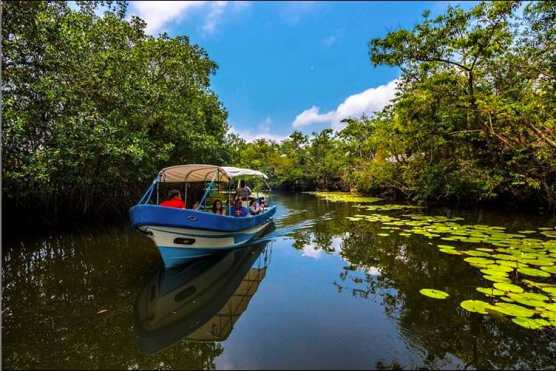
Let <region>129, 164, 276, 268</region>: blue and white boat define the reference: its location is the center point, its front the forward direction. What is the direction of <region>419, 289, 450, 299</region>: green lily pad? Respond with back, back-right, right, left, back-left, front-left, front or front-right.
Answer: left

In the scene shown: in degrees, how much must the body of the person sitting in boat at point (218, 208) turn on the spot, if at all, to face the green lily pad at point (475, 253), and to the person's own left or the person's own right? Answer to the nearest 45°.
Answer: approximately 90° to the person's own left

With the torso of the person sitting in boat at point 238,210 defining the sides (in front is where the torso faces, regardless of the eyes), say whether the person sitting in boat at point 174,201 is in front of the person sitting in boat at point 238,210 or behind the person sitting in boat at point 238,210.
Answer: in front

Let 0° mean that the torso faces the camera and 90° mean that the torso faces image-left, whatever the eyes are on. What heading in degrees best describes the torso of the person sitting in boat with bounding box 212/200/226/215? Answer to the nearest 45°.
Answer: approximately 45°

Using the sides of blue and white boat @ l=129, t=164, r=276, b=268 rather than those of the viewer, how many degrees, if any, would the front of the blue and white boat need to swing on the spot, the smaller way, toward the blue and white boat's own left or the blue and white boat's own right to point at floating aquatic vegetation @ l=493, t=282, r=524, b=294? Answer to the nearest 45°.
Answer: approximately 90° to the blue and white boat's own left

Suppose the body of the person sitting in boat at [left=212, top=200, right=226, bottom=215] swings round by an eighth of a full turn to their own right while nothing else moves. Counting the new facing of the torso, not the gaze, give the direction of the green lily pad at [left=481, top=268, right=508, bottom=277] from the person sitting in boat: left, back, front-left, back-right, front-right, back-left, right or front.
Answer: back-left

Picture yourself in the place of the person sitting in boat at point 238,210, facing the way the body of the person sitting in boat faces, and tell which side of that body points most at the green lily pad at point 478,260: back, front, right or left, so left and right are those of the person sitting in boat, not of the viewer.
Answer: left

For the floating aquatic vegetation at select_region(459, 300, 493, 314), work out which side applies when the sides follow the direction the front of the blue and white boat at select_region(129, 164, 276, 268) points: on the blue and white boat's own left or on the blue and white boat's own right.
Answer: on the blue and white boat's own left

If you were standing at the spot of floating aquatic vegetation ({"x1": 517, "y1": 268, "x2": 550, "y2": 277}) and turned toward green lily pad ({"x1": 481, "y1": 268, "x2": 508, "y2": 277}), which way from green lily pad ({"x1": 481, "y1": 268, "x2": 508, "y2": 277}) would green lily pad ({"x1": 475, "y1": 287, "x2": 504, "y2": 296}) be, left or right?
left

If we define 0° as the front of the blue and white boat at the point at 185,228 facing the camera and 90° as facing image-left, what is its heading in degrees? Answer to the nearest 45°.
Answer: approximately 45°

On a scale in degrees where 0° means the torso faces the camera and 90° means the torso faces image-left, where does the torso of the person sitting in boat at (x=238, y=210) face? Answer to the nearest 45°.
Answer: approximately 45°
